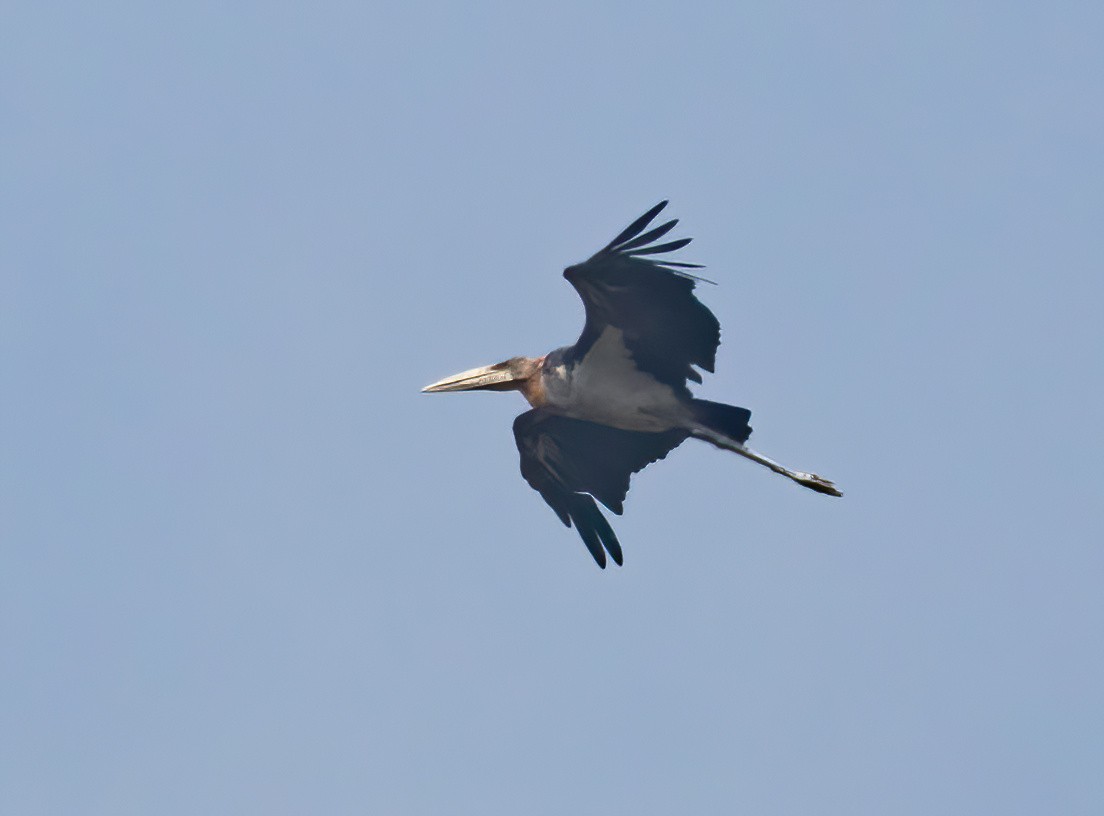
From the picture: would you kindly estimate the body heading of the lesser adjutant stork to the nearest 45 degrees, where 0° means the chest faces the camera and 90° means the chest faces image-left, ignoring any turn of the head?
approximately 90°
